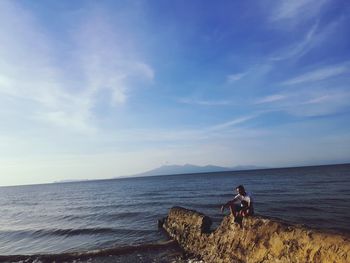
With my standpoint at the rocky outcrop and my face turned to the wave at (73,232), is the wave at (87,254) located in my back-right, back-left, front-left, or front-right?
front-left

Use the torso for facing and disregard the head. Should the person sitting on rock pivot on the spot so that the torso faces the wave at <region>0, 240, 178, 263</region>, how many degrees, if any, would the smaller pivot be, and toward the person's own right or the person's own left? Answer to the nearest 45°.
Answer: approximately 45° to the person's own right

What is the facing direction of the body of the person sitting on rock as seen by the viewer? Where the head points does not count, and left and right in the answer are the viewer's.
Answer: facing the viewer and to the left of the viewer
